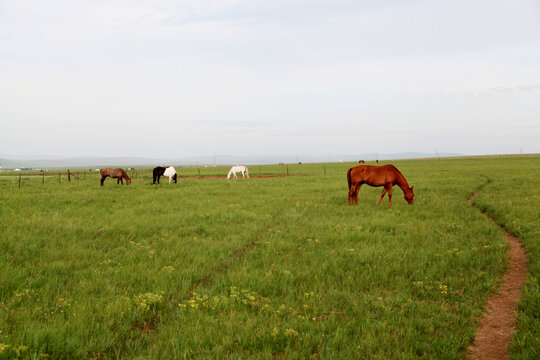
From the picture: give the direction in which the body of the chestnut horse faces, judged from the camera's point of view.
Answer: to the viewer's right
